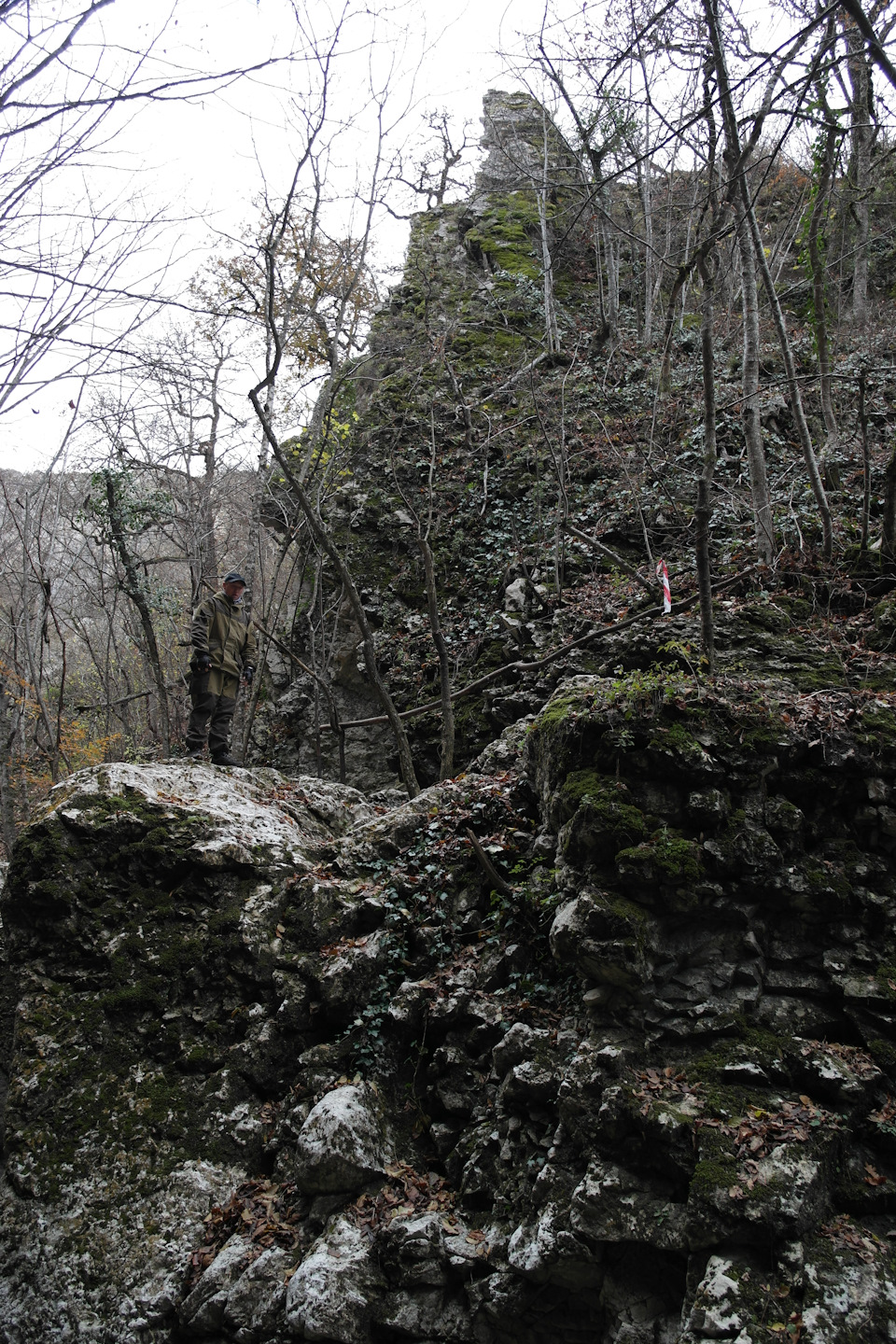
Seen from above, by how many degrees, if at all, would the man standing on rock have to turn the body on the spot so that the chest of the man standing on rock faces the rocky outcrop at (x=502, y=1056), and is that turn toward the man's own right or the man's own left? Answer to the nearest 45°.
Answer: approximately 45° to the man's own right

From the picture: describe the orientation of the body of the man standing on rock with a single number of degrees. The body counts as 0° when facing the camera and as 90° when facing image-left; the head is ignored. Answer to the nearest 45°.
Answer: approximately 315°
